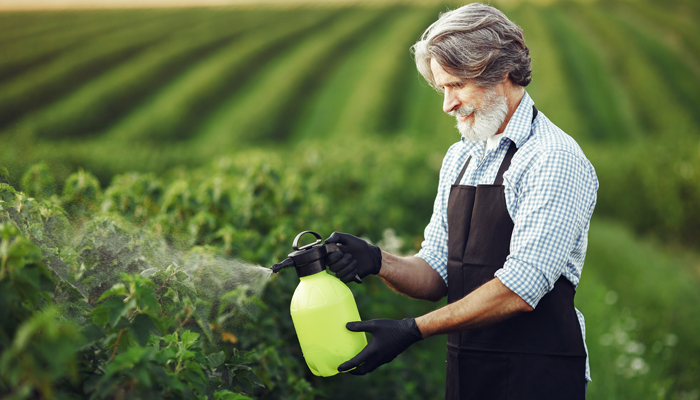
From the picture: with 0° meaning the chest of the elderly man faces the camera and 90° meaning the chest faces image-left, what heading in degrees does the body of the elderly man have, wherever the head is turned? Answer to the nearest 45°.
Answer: approximately 45°

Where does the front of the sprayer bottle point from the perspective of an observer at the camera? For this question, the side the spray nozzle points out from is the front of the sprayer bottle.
facing to the left of the viewer
